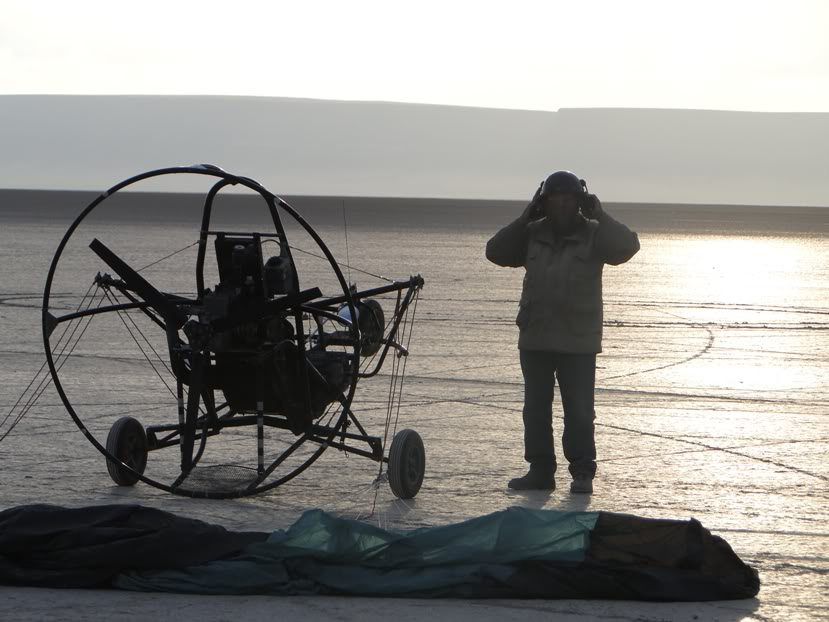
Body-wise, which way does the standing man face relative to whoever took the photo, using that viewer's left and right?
facing the viewer

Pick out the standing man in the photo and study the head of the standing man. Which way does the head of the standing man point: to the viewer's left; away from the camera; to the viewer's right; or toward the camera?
toward the camera

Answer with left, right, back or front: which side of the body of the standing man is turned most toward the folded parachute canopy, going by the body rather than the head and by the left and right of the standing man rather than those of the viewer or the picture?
front
